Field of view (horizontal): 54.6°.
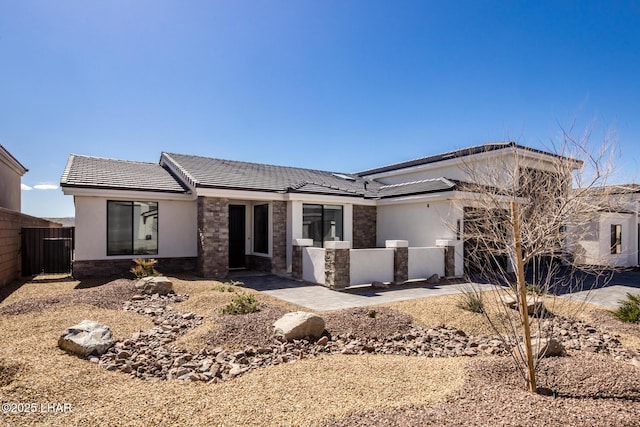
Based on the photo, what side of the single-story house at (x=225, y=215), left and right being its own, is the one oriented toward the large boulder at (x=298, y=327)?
front

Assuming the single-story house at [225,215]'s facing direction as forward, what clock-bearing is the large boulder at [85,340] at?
The large boulder is roughly at 12 o'clock from the single-story house.

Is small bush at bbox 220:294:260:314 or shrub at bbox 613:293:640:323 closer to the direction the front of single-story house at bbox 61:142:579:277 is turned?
the small bush

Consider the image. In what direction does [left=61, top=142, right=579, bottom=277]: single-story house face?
toward the camera

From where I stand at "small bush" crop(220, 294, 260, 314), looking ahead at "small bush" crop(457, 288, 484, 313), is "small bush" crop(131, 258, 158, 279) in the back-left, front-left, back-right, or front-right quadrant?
back-left

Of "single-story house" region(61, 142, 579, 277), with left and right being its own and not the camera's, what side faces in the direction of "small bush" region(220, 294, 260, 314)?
front

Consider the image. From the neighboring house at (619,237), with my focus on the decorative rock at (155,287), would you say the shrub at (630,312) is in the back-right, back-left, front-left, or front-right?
front-left

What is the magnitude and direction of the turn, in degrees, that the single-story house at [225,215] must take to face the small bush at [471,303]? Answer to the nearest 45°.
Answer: approximately 45° to its left

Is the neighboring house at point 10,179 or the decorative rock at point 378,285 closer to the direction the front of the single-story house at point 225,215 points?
the decorative rock

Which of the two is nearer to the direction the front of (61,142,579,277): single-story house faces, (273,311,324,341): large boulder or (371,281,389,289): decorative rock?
the large boulder

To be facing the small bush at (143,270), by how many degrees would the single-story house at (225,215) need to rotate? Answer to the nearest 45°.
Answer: approximately 45° to its right

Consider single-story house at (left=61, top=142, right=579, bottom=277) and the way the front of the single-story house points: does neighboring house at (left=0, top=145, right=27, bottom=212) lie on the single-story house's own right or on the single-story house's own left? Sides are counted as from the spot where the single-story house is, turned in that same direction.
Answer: on the single-story house's own right
